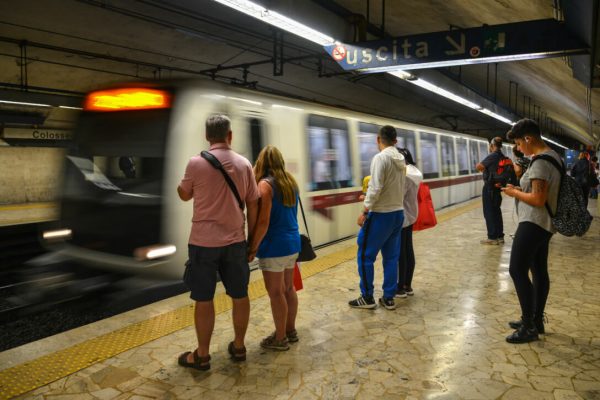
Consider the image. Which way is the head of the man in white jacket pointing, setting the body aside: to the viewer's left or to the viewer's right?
to the viewer's left

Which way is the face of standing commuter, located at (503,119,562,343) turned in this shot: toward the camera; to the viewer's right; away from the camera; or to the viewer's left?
to the viewer's left

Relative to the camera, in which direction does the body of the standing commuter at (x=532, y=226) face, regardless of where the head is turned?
to the viewer's left

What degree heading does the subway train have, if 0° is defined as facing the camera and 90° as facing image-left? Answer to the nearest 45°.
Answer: approximately 45°

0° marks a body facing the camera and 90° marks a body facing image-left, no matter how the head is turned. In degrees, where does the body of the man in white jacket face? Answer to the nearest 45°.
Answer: approximately 135°

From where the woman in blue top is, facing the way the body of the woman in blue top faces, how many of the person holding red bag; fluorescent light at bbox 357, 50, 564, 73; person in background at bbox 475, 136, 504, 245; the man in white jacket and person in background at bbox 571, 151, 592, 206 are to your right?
5

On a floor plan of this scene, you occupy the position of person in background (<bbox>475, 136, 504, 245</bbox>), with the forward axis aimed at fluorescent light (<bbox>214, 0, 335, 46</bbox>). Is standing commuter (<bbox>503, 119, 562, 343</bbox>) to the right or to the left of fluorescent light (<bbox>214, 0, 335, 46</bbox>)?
left

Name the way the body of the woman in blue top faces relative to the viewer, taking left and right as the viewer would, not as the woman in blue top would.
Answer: facing away from the viewer and to the left of the viewer

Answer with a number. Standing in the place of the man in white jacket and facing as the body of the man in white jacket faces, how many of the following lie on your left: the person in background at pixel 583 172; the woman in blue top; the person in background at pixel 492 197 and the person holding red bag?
1

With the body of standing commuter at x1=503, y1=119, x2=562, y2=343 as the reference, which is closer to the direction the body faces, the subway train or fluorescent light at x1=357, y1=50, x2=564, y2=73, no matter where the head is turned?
the subway train

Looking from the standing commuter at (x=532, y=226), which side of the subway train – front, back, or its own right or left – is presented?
left

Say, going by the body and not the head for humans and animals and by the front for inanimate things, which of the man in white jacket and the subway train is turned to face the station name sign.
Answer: the man in white jacket
